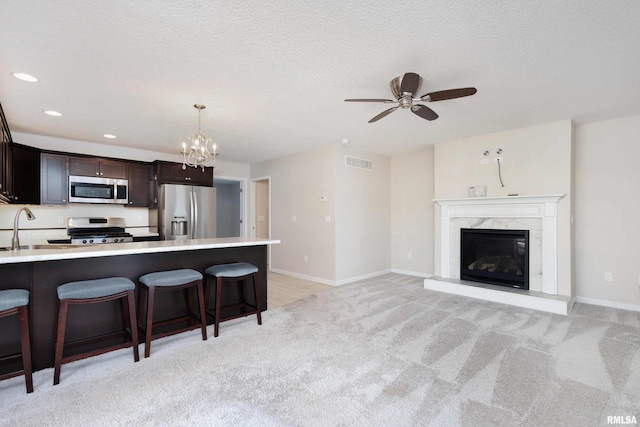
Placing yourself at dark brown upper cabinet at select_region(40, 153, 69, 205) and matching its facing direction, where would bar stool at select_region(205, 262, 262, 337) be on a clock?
The bar stool is roughly at 11 o'clock from the dark brown upper cabinet.

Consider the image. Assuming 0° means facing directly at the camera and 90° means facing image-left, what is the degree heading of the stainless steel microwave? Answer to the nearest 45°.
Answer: approximately 0°

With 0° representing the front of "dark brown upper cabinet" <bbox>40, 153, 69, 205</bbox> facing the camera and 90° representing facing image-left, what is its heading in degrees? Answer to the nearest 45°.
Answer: approximately 0°

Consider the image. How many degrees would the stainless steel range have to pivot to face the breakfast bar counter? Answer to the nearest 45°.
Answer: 0° — it already faces it

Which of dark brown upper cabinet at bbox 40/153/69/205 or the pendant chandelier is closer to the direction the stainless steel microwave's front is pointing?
the pendant chandelier

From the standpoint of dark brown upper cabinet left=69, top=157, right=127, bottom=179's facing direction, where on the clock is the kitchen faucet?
The kitchen faucet is roughly at 1 o'clock from the dark brown upper cabinet.
